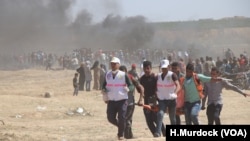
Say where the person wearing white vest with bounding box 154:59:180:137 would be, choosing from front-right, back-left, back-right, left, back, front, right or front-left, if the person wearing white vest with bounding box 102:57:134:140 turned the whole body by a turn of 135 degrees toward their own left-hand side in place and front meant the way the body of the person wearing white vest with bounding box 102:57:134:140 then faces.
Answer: front-right

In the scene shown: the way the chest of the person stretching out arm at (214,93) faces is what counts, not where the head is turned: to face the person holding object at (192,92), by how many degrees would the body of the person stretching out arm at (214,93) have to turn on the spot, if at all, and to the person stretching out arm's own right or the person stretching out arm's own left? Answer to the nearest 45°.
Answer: approximately 45° to the person stretching out arm's own right

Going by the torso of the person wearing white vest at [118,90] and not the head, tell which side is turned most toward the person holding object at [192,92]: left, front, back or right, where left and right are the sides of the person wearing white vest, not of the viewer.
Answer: left

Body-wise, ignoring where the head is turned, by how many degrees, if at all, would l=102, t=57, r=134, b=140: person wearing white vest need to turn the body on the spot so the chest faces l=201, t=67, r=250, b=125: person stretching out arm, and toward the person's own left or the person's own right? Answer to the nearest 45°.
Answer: approximately 90° to the person's own left
